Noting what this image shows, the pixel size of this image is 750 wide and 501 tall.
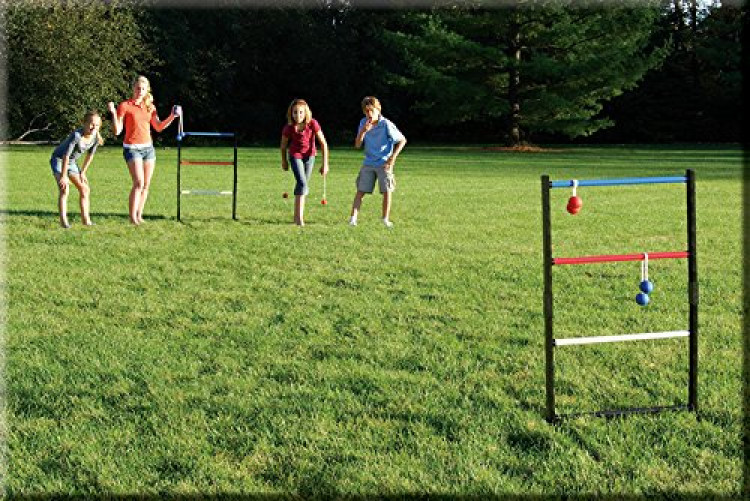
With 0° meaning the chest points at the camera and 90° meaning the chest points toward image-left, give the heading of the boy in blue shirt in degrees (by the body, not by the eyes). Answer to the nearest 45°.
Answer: approximately 0°

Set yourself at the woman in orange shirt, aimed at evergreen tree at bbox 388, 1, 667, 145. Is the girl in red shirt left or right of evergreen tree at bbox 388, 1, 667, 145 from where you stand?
right

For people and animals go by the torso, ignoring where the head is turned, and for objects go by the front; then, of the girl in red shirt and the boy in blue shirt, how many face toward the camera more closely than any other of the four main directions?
2
